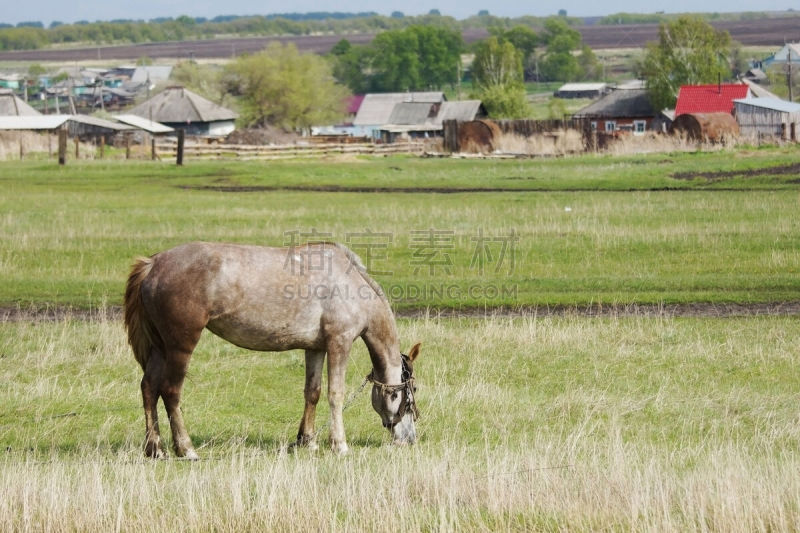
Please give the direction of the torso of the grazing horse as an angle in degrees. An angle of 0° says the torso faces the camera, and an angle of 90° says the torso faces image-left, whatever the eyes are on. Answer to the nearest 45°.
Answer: approximately 270°
